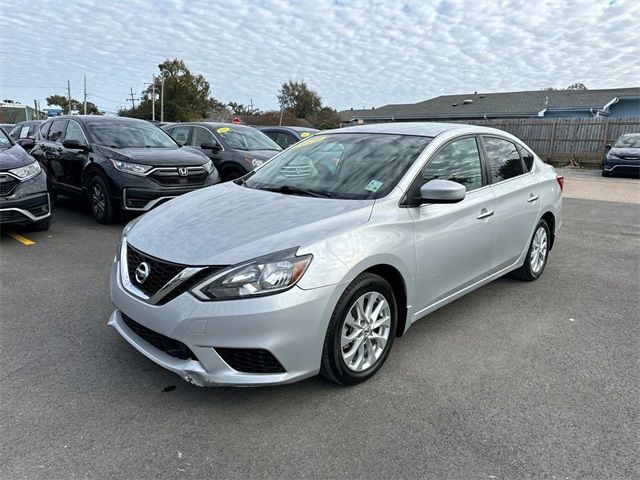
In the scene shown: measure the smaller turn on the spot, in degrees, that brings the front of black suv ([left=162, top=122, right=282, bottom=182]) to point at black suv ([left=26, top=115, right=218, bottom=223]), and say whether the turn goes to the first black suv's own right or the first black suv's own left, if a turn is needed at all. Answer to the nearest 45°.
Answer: approximately 90° to the first black suv's own right

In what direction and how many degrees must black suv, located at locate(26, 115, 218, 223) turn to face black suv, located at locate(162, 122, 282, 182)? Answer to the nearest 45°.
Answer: approximately 90° to its left

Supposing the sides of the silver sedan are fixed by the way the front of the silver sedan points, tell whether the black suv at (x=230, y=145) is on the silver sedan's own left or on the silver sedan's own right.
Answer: on the silver sedan's own right

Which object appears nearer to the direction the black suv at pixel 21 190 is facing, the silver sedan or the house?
the silver sedan

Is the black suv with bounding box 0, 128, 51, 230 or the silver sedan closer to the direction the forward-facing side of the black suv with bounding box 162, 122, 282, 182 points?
the silver sedan

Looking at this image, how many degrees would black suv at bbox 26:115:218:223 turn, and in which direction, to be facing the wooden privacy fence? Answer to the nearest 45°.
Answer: approximately 90° to its left

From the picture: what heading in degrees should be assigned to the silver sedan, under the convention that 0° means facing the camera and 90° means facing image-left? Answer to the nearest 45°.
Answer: approximately 45°

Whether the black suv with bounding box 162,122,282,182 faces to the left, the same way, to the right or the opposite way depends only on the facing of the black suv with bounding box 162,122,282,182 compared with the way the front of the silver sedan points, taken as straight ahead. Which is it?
to the left

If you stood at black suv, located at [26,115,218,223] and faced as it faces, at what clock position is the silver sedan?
The silver sedan is roughly at 1 o'clock from the black suv.

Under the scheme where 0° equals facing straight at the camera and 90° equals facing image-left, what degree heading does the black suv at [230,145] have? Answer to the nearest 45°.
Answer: approximately 315°

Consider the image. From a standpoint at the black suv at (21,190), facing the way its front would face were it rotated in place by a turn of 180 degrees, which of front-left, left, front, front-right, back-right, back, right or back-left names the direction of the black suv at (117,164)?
right

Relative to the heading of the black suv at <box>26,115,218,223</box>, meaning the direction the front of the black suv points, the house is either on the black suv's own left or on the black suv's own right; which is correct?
on the black suv's own left
